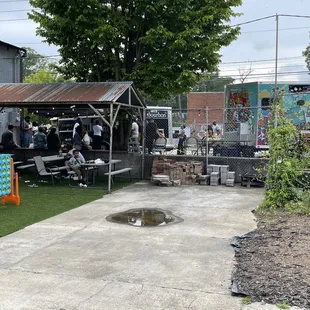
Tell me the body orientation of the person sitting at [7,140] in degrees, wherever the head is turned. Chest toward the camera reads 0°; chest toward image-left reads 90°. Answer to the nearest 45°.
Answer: approximately 225°

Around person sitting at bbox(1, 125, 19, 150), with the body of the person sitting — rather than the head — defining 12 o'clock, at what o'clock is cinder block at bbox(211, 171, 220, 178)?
The cinder block is roughly at 3 o'clock from the person sitting.

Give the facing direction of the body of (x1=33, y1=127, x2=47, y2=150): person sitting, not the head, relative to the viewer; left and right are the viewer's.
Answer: facing away from the viewer

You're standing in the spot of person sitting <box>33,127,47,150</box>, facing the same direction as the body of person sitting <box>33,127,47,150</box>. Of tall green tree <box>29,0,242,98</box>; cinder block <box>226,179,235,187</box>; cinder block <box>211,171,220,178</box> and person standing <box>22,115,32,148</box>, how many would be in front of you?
1

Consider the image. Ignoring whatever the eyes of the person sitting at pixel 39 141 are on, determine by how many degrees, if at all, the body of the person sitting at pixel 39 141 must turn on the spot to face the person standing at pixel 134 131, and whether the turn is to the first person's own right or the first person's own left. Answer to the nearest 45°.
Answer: approximately 90° to the first person's own right

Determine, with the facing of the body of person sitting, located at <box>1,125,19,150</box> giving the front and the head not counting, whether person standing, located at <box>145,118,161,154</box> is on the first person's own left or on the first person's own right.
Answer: on the first person's own right

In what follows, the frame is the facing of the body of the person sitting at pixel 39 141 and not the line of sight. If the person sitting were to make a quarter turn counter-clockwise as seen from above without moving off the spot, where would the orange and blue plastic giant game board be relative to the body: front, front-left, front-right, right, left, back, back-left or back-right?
left

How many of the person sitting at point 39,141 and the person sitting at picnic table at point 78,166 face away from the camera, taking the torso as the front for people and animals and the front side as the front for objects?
1

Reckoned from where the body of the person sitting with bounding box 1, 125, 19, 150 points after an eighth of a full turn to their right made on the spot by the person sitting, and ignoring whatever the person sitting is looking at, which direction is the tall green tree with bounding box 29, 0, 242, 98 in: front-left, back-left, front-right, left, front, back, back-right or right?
front-right

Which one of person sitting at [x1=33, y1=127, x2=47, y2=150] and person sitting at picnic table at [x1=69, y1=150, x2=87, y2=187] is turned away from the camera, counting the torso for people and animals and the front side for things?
the person sitting at [x1=33, y1=127, x2=47, y2=150]
